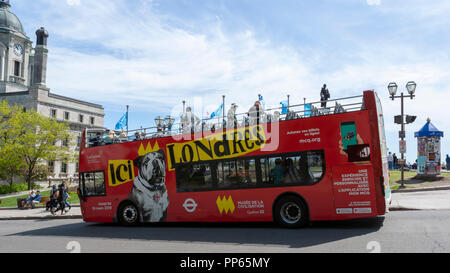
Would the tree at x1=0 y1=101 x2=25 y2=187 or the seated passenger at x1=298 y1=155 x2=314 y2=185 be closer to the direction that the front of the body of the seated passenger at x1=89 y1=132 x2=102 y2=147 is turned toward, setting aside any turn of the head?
the tree

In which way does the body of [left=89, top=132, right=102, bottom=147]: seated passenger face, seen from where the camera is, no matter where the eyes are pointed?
to the viewer's left

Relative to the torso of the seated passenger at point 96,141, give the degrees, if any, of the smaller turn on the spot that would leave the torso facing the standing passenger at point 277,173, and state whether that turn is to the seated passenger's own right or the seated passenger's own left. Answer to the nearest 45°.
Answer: approximately 135° to the seated passenger's own left

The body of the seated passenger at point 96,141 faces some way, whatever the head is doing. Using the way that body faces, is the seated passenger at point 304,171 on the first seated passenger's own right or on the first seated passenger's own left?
on the first seated passenger's own left

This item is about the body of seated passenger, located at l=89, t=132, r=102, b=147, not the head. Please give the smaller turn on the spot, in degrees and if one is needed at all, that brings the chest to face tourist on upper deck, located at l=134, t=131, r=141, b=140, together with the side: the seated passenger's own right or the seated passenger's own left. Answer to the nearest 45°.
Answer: approximately 135° to the seated passenger's own left

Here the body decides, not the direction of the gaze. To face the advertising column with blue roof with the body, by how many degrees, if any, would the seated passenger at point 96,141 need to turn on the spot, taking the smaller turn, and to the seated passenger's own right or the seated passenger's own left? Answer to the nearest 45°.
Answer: approximately 180°

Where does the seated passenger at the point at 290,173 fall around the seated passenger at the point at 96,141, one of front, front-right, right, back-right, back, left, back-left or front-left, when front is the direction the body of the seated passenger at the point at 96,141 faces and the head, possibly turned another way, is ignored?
back-left

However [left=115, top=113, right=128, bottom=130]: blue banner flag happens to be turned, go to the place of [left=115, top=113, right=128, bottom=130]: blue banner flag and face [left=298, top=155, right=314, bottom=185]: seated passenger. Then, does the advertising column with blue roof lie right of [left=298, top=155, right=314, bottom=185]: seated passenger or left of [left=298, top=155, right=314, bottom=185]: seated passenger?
left

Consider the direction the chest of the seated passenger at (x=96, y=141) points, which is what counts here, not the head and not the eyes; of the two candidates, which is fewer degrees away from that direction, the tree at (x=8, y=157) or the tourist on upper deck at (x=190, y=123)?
the tree
